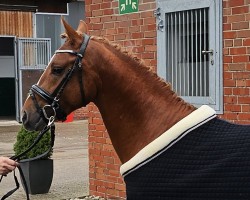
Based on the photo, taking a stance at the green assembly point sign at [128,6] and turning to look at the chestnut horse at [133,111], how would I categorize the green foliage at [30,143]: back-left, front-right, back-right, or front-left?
back-right

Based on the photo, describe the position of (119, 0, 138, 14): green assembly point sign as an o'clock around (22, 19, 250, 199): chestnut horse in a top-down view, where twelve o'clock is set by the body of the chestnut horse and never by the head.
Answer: The green assembly point sign is roughly at 3 o'clock from the chestnut horse.

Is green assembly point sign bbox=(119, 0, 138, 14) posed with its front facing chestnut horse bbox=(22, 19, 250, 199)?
yes

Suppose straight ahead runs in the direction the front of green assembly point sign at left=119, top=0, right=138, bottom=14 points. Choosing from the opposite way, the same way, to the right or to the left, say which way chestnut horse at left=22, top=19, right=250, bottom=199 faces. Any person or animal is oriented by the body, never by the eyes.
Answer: to the right

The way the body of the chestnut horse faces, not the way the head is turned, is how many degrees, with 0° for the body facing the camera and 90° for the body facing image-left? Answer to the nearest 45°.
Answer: approximately 90°

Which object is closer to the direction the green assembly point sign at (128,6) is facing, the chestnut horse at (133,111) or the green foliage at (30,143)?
the chestnut horse

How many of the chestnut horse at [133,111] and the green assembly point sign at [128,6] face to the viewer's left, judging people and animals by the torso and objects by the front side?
1

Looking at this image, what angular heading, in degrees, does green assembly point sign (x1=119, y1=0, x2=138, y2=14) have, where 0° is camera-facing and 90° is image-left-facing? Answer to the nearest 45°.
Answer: approximately 0°

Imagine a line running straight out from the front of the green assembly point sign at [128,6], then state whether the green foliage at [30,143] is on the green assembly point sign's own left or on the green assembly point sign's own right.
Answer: on the green assembly point sign's own right
